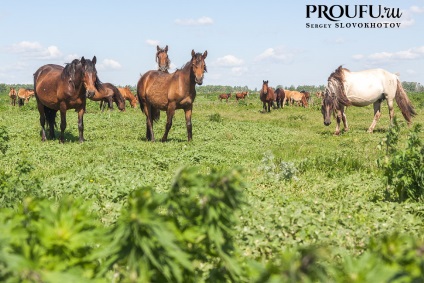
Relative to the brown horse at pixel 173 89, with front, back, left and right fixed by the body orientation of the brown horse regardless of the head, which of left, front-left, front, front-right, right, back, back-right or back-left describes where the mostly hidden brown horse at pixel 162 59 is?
back-left

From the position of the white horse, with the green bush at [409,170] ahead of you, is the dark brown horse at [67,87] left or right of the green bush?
right

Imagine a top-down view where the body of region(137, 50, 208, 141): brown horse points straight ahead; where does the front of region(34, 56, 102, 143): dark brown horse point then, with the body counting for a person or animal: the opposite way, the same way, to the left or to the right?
the same way

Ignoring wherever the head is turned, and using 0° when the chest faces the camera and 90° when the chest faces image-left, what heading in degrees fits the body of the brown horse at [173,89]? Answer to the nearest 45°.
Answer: approximately 315°

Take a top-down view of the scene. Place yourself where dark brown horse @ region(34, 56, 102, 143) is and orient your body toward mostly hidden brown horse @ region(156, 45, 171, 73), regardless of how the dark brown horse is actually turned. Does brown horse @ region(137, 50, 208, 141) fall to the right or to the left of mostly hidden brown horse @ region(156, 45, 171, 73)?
right

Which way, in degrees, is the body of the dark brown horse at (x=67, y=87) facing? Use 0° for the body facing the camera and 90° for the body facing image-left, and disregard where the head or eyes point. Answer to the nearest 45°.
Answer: approximately 315°

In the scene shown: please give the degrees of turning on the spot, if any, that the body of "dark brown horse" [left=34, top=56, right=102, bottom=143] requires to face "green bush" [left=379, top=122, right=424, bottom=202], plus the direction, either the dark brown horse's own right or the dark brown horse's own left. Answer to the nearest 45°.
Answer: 0° — it already faces it

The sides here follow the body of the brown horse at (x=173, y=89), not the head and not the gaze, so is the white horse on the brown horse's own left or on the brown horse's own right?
on the brown horse's own left

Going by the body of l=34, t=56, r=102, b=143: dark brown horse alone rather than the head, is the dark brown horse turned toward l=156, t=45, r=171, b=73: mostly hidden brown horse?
no

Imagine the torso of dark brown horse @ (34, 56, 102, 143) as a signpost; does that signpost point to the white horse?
no
